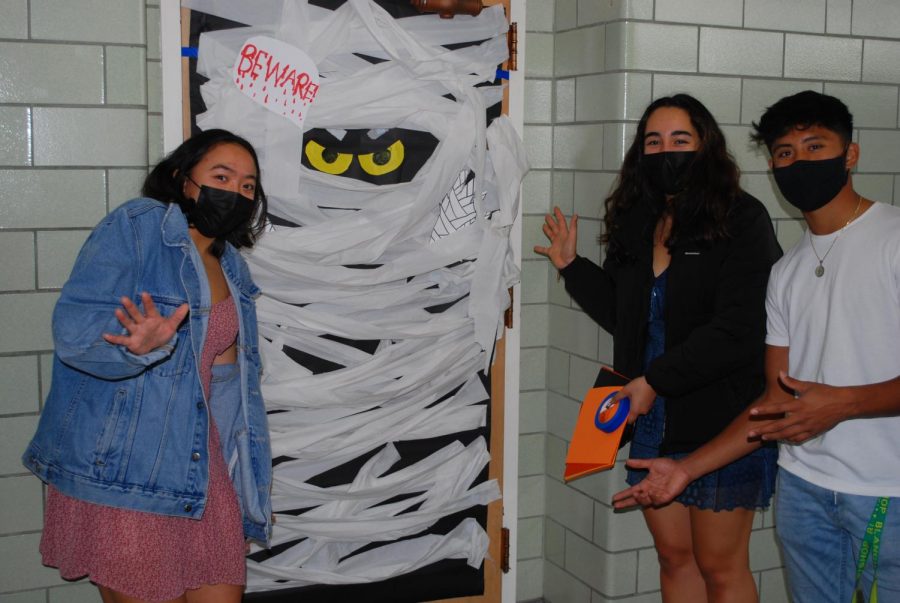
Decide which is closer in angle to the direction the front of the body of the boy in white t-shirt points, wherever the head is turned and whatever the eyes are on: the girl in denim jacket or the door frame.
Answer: the girl in denim jacket

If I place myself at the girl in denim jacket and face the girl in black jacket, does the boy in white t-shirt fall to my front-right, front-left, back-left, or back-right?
front-right

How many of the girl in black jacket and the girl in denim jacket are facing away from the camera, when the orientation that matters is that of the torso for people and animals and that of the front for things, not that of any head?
0

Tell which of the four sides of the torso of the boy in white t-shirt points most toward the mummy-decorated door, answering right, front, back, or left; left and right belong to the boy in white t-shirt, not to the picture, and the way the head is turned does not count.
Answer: right

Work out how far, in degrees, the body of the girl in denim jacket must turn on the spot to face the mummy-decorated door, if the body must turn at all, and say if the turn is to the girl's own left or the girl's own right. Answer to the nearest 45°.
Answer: approximately 90° to the girl's own left

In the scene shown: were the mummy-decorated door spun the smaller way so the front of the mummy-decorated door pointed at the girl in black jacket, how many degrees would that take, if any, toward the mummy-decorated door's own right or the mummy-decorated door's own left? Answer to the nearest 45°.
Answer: approximately 45° to the mummy-decorated door's own left

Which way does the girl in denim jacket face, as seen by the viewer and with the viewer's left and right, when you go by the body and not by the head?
facing the viewer and to the right of the viewer

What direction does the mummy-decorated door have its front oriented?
toward the camera

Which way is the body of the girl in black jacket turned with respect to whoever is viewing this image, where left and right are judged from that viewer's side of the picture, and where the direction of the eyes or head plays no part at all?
facing the viewer and to the left of the viewer

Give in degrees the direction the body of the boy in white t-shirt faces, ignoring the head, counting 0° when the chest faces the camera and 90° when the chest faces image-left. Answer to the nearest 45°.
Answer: approximately 45°

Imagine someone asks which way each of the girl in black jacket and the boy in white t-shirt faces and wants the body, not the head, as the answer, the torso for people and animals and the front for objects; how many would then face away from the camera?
0

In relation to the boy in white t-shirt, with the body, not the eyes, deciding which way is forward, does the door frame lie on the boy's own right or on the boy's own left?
on the boy's own right

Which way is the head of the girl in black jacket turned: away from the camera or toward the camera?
toward the camera

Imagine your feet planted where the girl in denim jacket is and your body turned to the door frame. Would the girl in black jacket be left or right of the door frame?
right
